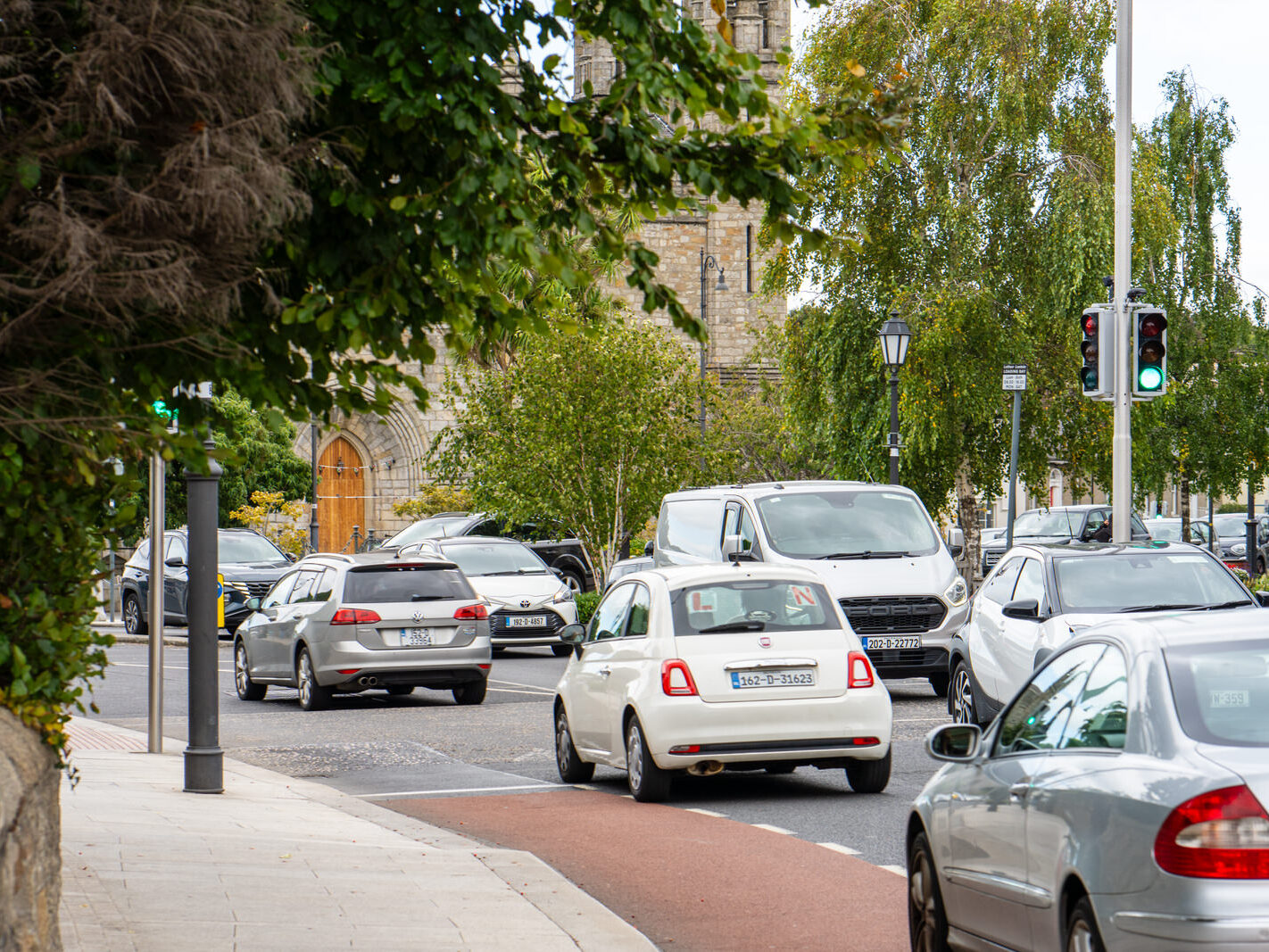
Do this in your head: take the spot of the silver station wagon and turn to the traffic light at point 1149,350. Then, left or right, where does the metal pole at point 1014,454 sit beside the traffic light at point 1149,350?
left

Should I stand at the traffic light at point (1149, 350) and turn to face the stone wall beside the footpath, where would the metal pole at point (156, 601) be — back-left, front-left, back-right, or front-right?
front-right

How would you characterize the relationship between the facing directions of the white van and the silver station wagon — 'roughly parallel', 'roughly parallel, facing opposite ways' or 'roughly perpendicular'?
roughly parallel, facing opposite ways

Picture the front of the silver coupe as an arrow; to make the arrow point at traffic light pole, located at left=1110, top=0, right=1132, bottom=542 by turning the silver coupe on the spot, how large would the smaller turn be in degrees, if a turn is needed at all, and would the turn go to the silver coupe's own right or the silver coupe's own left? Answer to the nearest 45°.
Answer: approximately 45° to the silver coupe's own right

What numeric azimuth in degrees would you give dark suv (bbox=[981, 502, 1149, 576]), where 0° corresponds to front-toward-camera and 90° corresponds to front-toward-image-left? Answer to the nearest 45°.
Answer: approximately 45°

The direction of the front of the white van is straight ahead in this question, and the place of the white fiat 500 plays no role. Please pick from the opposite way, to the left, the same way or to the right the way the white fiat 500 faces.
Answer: the opposite way

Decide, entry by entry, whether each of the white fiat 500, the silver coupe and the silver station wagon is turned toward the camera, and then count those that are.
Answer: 0

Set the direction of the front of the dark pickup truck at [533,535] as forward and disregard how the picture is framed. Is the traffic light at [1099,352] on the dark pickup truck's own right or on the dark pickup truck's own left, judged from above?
on the dark pickup truck's own left

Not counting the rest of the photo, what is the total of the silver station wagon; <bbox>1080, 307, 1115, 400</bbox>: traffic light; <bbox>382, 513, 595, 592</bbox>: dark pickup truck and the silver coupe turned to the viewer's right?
0

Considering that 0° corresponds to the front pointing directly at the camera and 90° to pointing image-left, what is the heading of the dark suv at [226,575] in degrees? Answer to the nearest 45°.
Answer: approximately 315°

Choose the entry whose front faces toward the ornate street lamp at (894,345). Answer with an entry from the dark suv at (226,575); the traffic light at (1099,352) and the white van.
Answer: the dark suv

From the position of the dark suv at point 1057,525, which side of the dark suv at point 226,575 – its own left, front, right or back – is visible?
left

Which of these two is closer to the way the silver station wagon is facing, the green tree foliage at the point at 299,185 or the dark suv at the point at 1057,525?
the dark suv

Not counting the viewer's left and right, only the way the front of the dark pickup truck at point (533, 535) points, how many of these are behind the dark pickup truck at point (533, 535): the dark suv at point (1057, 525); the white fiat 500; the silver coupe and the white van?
1

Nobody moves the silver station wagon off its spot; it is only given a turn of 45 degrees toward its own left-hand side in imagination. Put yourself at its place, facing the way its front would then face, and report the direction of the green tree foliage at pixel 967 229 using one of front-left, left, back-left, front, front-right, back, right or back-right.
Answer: back-right

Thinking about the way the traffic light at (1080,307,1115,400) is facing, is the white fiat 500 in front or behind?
in front

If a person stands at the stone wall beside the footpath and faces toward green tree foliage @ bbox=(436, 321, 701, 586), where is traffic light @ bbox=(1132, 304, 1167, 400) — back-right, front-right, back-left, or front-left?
front-right
